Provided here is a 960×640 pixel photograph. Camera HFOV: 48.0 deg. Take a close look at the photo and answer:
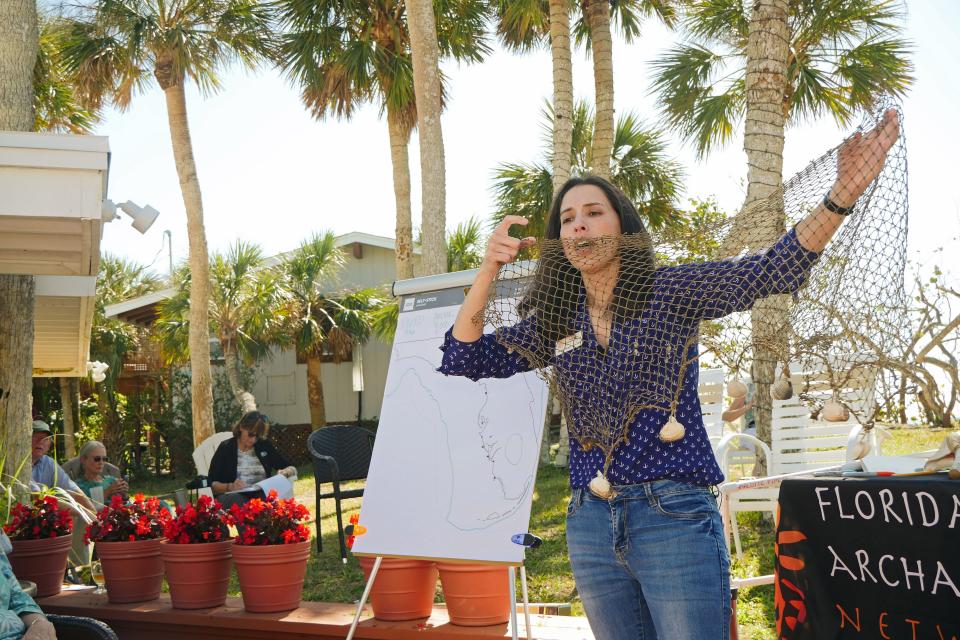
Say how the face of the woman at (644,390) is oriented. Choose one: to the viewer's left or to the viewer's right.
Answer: to the viewer's left

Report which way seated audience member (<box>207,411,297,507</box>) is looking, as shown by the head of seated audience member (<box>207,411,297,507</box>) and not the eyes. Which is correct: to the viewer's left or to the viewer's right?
to the viewer's right

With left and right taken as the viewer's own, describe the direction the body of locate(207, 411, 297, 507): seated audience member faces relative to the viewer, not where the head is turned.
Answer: facing the viewer and to the right of the viewer

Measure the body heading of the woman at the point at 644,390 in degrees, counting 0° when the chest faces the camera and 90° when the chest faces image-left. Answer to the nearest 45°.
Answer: approximately 45°

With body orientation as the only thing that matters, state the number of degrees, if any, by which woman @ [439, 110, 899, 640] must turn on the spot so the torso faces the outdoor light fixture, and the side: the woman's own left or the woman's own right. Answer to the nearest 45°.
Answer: approximately 90° to the woman's own right

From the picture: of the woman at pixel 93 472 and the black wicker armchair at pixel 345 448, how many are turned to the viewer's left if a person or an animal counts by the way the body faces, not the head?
0

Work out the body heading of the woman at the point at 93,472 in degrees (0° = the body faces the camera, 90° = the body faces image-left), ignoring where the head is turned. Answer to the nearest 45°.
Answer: approximately 315°

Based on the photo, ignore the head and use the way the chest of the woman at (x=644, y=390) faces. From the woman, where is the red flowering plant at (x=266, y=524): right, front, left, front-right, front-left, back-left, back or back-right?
right

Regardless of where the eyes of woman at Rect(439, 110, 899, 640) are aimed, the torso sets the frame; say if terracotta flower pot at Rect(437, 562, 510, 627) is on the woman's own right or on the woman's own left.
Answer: on the woman's own right
